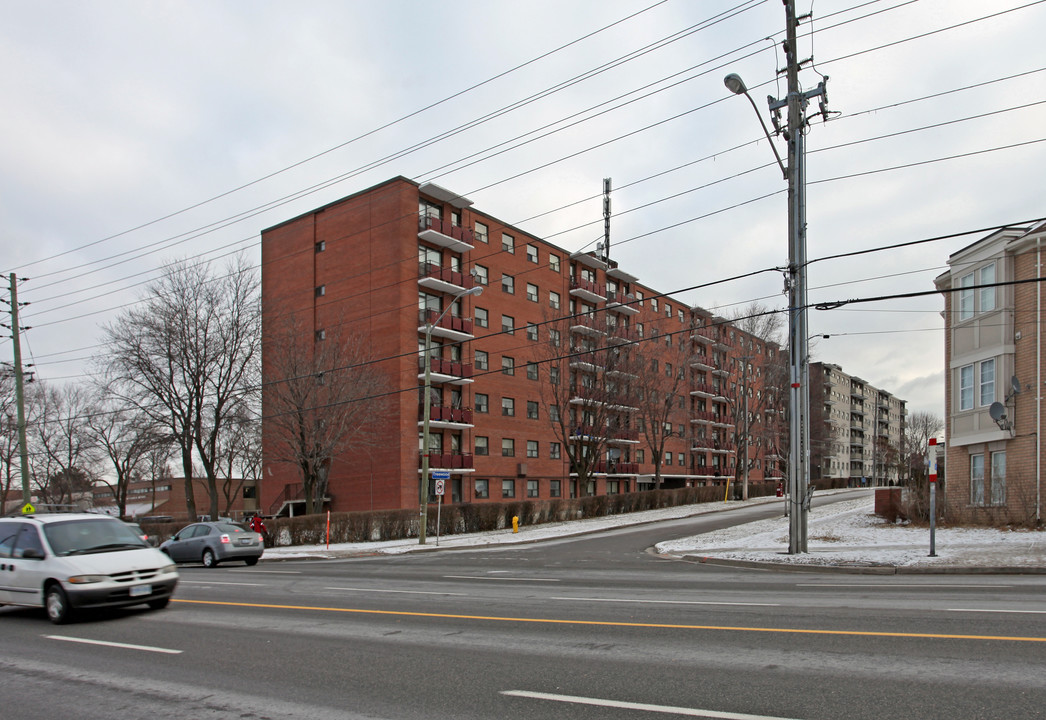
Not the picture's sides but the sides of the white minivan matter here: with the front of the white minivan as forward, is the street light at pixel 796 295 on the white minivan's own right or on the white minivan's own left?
on the white minivan's own left

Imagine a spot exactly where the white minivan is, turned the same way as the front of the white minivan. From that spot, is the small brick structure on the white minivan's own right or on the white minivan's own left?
on the white minivan's own left

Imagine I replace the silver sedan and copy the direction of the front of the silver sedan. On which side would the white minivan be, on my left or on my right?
on my left

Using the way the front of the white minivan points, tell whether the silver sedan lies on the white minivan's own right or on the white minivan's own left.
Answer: on the white minivan's own left

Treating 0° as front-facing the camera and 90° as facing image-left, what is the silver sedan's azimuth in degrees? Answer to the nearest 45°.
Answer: approximately 135°
